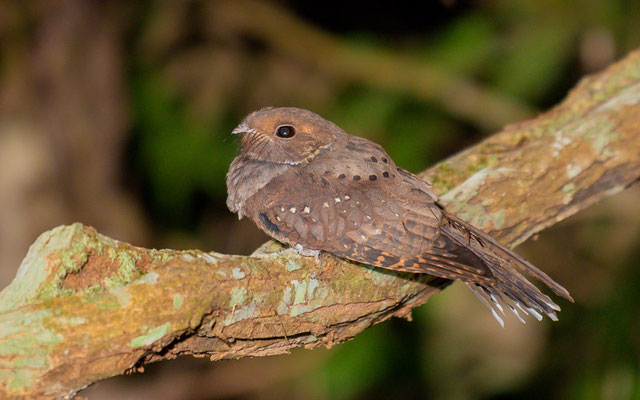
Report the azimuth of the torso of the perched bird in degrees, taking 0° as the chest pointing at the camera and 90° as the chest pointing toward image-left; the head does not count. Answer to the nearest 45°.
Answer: approximately 90°
